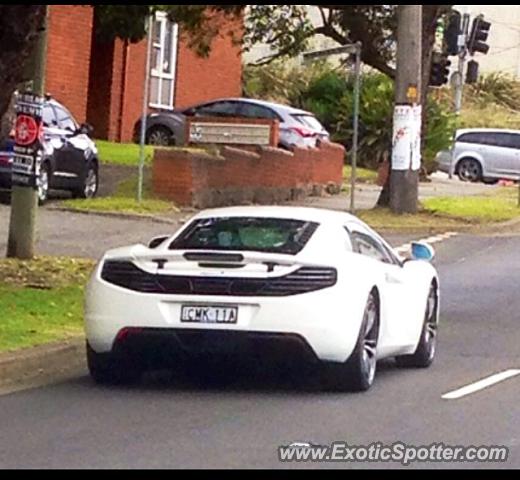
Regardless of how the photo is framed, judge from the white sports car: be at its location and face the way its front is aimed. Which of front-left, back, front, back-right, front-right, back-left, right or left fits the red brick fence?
front-left

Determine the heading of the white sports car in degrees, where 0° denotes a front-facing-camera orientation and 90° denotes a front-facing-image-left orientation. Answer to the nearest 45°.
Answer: approximately 225°

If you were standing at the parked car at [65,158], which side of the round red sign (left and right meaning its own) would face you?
back

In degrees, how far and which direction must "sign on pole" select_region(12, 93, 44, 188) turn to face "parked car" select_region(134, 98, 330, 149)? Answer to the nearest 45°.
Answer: approximately 180°

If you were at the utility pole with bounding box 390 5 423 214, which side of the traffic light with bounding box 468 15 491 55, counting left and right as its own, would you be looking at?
right

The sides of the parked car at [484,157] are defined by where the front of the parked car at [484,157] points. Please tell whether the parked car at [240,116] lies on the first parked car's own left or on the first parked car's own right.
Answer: on the first parked car's own right
